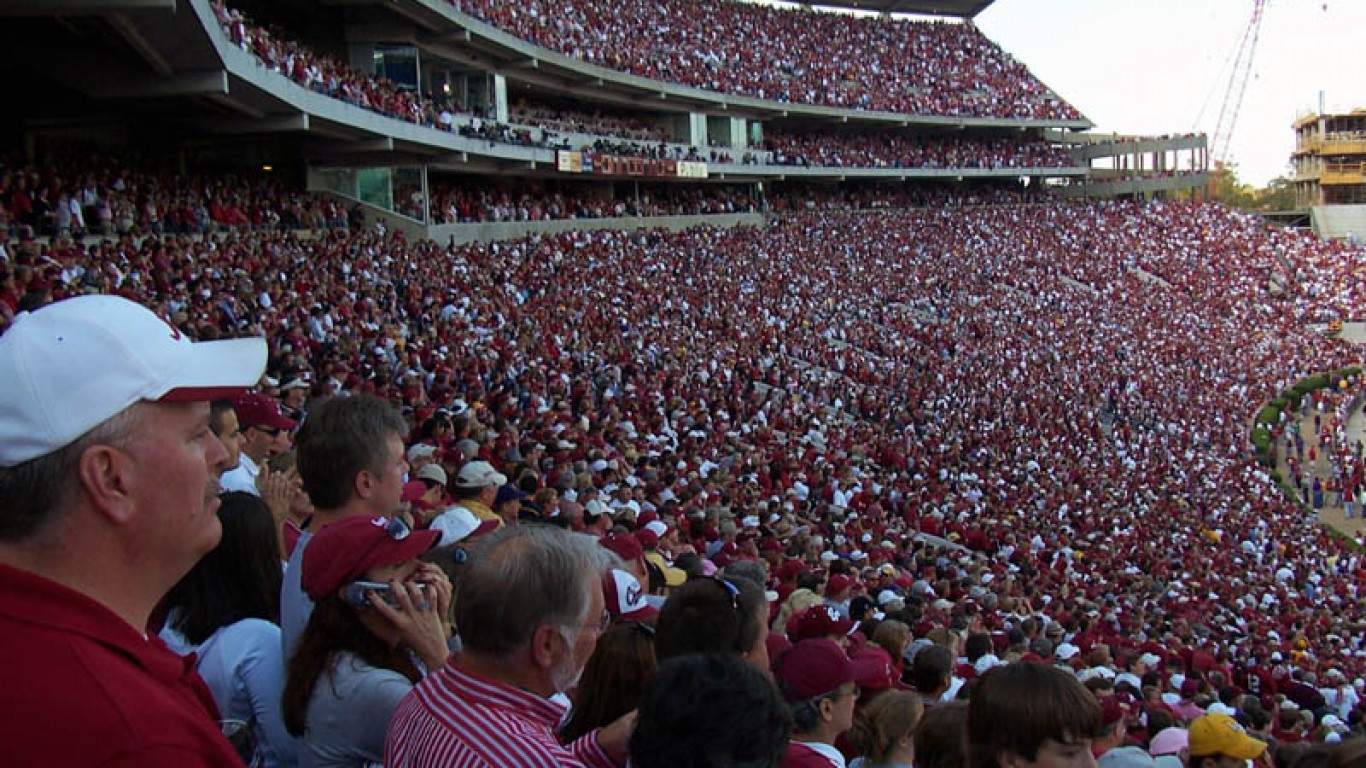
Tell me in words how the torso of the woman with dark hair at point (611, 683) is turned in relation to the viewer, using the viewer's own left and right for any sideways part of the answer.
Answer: facing away from the viewer and to the right of the viewer

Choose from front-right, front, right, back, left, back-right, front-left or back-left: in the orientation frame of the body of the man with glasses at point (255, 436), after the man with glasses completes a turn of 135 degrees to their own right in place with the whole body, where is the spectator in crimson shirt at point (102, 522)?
front-left

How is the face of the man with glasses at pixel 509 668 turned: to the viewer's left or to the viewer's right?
to the viewer's right

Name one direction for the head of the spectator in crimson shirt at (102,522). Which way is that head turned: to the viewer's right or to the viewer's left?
to the viewer's right

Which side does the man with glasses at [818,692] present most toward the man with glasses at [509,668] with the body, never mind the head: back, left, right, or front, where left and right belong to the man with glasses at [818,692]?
back

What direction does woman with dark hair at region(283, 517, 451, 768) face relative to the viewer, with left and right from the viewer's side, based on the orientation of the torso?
facing to the right of the viewer

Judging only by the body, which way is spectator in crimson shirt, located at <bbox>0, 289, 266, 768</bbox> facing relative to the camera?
to the viewer's right

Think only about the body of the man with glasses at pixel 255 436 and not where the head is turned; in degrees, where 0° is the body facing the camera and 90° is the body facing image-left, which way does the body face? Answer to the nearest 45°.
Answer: approximately 270°

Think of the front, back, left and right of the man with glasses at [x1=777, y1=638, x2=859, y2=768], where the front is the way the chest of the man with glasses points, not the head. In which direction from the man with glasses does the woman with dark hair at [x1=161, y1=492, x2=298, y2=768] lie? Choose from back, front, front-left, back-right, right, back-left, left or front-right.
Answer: back-left

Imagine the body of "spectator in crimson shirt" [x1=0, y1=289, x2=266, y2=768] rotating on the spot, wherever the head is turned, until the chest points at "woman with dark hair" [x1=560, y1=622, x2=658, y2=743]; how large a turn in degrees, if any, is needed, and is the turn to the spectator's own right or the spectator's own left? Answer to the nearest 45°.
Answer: approximately 45° to the spectator's own left

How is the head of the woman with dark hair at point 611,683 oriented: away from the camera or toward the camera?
away from the camera
